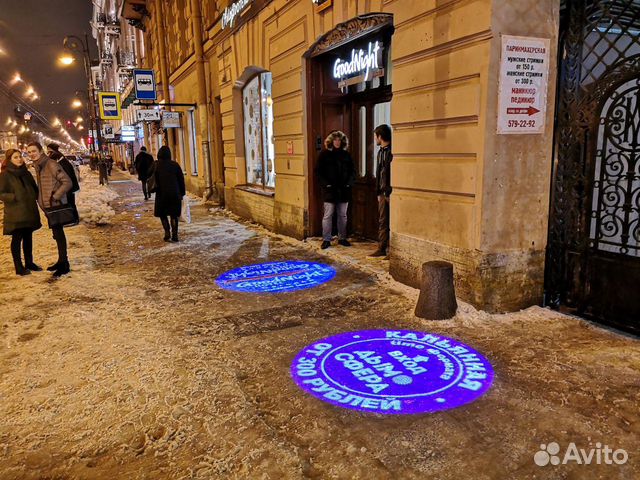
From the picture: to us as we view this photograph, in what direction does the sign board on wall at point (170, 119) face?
facing the viewer

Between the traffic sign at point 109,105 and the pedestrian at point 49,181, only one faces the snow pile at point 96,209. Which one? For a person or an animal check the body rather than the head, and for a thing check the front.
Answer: the traffic sign

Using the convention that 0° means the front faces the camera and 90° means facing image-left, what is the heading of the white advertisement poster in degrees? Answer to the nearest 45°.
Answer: approximately 0°

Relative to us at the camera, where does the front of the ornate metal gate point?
facing the viewer and to the left of the viewer

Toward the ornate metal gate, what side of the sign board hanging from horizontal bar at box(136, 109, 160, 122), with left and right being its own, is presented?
front

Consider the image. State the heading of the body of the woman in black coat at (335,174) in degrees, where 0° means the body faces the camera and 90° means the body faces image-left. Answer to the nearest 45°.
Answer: approximately 0°

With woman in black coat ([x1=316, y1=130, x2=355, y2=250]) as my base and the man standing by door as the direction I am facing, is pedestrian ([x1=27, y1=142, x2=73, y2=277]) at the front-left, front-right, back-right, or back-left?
back-right

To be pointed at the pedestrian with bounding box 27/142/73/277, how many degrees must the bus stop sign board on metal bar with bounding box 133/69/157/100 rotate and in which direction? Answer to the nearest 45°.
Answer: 0° — it already faces them

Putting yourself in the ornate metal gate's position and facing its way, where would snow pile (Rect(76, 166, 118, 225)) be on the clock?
The snow pile is roughly at 2 o'clock from the ornate metal gate.

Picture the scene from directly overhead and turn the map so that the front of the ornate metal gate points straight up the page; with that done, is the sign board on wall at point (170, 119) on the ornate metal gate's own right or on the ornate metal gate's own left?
on the ornate metal gate's own right

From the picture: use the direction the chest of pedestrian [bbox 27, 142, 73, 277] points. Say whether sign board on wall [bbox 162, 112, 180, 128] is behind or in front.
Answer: behind

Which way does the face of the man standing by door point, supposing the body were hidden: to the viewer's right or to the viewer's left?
to the viewer's left
